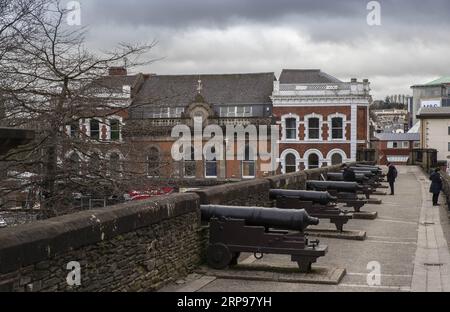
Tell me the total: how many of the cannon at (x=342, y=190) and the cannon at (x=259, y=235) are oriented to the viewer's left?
2

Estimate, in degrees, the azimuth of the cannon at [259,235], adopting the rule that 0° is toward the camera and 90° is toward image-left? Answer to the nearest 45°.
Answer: approximately 90°

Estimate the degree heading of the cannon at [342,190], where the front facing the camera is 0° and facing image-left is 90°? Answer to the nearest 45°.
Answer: approximately 90°

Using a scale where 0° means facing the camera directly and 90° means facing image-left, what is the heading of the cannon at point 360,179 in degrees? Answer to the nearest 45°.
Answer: approximately 90°
